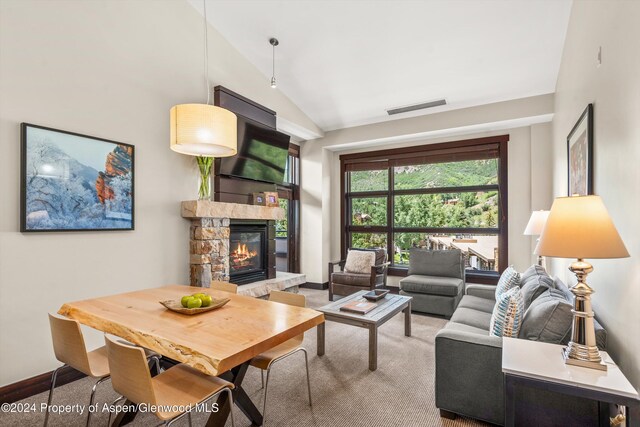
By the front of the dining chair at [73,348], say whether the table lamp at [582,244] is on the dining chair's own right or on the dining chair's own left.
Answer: on the dining chair's own right

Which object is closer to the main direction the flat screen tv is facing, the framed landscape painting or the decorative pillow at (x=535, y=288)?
the decorative pillow

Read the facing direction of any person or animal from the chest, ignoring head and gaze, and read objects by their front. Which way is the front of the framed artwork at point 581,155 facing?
to the viewer's left

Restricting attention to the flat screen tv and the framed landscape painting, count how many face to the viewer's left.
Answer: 0

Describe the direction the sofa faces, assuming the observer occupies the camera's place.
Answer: facing to the left of the viewer

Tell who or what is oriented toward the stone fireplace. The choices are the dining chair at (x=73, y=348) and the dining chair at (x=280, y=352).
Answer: the dining chair at (x=73, y=348)

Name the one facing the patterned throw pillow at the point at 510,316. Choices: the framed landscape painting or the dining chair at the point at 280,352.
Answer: the framed landscape painting

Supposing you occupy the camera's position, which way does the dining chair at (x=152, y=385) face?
facing away from the viewer and to the right of the viewer

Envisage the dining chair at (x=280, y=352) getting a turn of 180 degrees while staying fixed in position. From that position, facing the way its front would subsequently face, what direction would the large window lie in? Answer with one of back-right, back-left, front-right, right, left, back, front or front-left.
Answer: front

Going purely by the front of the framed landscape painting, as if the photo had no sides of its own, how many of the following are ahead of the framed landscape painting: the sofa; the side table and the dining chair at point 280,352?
3

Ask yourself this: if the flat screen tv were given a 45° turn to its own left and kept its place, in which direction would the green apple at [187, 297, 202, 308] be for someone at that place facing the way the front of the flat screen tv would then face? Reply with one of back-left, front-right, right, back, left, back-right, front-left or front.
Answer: right

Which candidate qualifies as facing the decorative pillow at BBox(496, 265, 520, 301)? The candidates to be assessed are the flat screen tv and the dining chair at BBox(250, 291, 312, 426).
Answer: the flat screen tv

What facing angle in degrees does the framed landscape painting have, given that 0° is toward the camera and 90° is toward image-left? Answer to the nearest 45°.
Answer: approximately 315°

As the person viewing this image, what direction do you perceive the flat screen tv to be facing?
facing the viewer and to the right of the viewer

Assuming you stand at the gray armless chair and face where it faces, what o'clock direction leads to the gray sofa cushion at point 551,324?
The gray sofa cushion is roughly at 10 o'clock from the gray armless chair.

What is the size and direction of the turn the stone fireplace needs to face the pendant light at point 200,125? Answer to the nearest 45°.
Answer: approximately 45° to its right

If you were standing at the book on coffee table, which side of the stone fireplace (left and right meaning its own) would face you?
front

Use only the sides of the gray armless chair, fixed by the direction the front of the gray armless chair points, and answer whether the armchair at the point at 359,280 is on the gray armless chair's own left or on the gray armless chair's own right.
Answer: on the gray armless chair's own right
